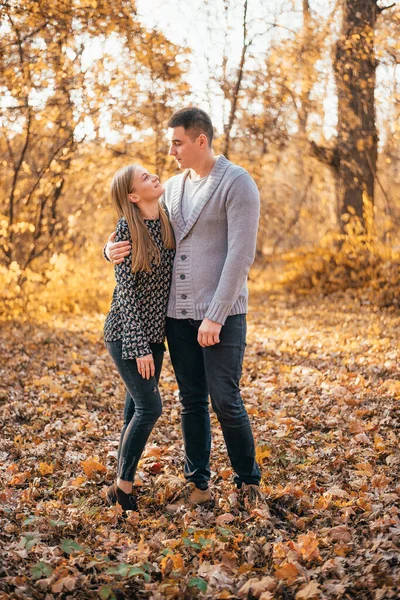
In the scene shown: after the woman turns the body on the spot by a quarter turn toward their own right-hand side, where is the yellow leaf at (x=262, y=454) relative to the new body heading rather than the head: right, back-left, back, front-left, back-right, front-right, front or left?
back

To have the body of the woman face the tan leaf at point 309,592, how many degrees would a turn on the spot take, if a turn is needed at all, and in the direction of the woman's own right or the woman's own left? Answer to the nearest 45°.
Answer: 0° — they already face it

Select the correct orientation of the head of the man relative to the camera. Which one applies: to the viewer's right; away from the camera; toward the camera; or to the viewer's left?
to the viewer's left

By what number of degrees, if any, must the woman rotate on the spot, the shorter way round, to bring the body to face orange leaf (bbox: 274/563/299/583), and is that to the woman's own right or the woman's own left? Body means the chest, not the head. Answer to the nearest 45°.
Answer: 0° — they already face it

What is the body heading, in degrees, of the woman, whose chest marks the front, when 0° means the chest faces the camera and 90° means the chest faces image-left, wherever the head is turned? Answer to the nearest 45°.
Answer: approximately 315°

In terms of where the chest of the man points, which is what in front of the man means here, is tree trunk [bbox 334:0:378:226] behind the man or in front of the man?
behind

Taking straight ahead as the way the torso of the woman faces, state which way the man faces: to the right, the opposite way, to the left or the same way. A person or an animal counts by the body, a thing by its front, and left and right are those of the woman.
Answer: to the right

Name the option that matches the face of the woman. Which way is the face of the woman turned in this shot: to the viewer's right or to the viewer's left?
to the viewer's right

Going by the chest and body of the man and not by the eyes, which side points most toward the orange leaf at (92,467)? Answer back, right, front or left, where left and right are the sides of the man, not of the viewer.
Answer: right
